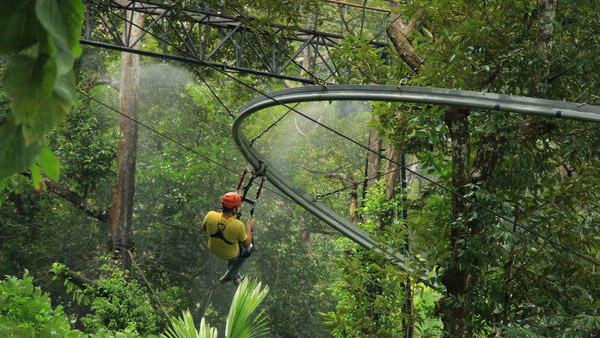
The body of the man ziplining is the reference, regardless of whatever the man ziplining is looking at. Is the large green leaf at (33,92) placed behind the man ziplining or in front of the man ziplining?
behind

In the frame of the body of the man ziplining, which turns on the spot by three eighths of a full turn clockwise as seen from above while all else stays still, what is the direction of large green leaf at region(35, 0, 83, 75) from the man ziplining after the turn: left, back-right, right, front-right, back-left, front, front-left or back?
front

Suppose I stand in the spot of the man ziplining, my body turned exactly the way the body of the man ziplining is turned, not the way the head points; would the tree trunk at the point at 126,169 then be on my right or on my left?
on my left

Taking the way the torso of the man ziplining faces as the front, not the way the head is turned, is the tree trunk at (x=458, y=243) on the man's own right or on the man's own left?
on the man's own right

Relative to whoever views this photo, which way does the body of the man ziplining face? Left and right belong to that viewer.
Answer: facing away from the viewer and to the right of the viewer

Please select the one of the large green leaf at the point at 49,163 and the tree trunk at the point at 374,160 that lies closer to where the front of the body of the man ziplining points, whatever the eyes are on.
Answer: the tree trunk

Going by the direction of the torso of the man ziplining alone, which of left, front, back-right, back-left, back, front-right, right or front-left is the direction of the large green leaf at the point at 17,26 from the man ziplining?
back-right

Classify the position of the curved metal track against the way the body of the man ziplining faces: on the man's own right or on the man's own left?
on the man's own right

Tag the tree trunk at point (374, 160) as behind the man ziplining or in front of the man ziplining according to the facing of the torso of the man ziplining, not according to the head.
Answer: in front
